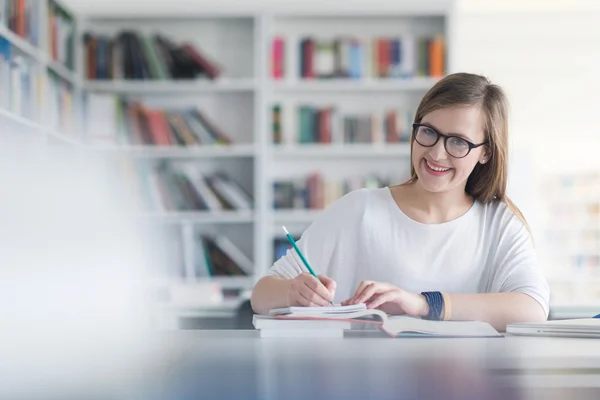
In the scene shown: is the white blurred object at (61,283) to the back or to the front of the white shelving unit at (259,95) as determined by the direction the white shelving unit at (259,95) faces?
to the front

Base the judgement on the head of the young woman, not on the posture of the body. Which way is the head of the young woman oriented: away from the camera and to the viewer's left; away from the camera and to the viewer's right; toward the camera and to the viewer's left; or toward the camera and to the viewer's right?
toward the camera and to the viewer's left

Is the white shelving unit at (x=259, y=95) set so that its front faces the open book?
yes

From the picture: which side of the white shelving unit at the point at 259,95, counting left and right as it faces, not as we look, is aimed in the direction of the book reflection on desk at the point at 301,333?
front

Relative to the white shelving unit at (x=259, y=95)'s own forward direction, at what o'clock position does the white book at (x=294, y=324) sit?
The white book is roughly at 12 o'clock from the white shelving unit.

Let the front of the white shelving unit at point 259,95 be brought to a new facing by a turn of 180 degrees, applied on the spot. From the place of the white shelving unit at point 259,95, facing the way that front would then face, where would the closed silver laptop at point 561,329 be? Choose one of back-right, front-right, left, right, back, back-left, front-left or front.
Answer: back

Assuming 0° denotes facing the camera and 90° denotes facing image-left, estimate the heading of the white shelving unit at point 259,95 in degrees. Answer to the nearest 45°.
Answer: approximately 0°

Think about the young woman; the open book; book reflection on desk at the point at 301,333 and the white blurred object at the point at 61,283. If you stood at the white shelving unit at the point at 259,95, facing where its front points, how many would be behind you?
0

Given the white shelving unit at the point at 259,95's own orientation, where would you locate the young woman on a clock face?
The young woman is roughly at 12 o'clock from the white shelving unit.
